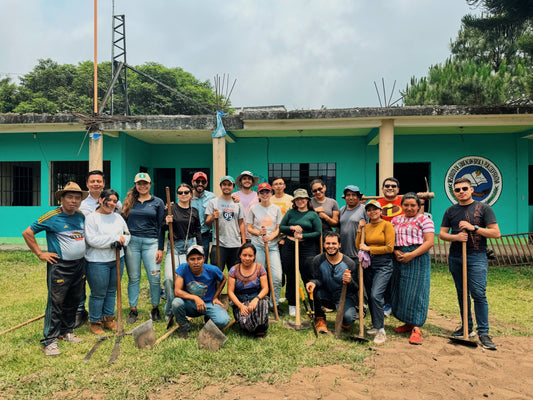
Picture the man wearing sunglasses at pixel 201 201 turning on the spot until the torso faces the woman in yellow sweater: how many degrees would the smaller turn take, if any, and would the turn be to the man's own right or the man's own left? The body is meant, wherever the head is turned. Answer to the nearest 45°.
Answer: approximately 45° to the man's own left

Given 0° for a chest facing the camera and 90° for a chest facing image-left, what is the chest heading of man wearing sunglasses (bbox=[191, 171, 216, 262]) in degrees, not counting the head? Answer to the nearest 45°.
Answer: approximately 0°
